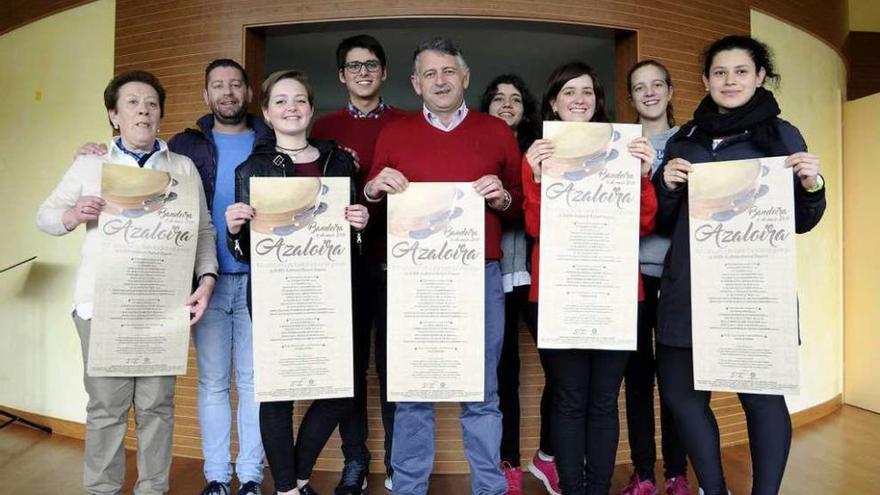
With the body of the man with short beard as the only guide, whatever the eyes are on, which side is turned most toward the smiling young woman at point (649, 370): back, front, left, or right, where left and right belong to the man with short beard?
left

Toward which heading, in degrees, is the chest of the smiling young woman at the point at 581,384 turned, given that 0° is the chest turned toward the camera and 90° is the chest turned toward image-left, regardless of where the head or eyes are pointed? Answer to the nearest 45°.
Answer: approximately 0°

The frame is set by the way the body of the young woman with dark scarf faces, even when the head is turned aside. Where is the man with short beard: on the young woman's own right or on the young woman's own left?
on the young woman's own right

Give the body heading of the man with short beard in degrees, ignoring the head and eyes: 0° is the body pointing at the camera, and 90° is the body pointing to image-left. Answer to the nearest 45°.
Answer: approximately 0°

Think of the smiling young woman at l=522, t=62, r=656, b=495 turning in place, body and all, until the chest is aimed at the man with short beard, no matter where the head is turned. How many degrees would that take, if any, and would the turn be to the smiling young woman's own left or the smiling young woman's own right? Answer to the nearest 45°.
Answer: approximately 90° to the smiling young woman's own right

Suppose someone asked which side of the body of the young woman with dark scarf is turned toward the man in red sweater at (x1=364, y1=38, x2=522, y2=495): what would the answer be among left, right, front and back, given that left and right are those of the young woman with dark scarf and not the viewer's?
right

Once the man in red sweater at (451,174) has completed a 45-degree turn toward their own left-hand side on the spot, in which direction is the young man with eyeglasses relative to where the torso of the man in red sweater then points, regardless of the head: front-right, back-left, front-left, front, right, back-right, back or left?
back
